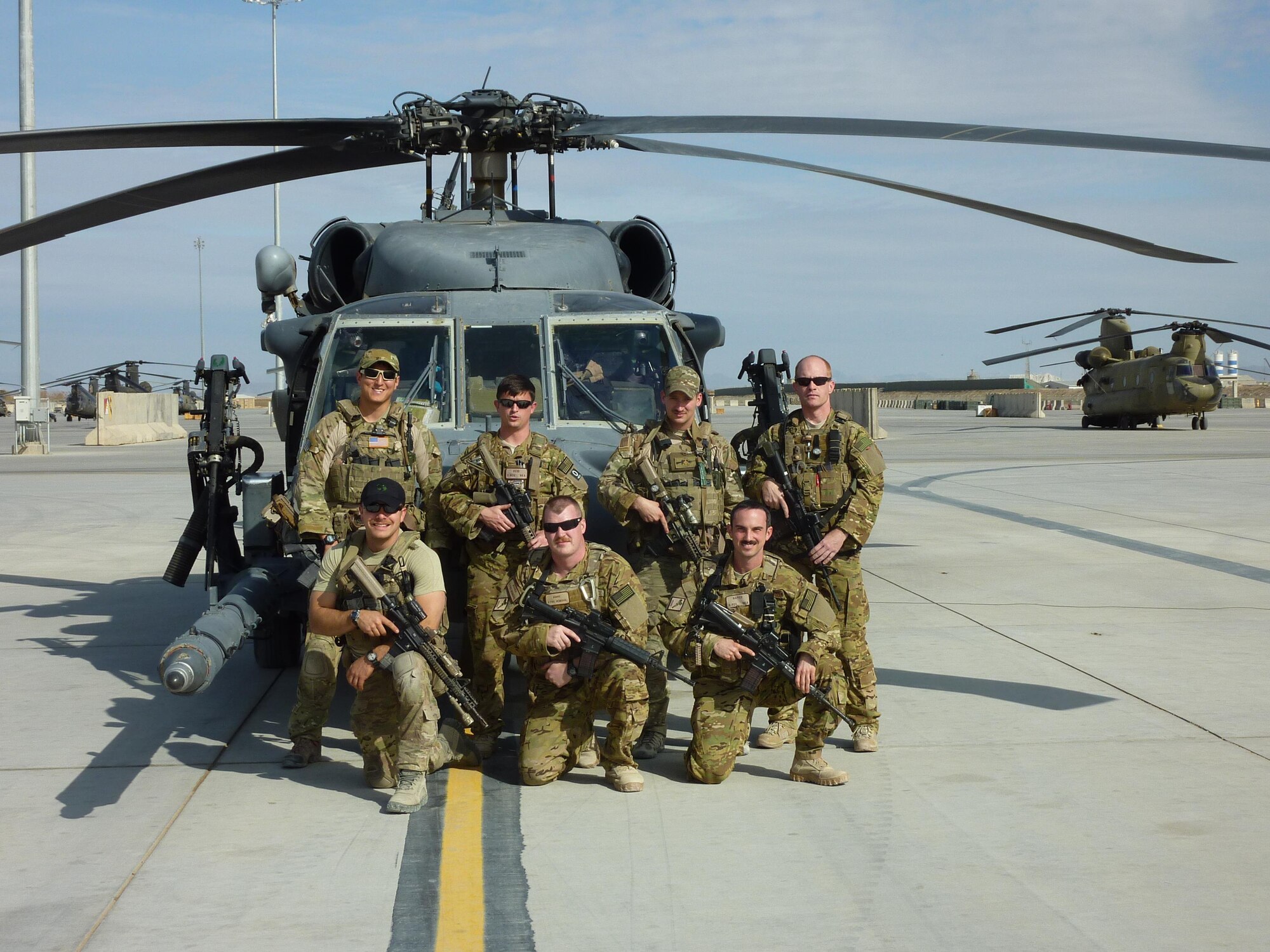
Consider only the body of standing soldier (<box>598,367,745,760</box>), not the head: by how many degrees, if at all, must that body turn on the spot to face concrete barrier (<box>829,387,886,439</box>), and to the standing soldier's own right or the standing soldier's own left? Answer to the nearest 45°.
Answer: approximately 180°

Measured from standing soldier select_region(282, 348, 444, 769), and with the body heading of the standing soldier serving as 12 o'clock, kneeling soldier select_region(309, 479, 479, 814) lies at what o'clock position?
The kneeling soldier is roughly at 12 o'clock from the standing soldier.

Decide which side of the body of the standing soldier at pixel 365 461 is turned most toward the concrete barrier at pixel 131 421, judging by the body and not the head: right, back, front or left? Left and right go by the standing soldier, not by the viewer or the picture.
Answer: back

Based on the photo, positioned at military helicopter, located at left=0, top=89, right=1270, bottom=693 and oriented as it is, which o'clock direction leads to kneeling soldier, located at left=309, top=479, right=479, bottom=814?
The kneeling soldier is roughly at 12 o'clock from the military helicopter.

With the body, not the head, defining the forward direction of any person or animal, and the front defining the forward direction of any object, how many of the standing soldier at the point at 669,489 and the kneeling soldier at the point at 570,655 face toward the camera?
2

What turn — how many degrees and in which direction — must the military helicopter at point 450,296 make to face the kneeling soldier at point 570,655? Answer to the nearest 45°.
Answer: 0° — it already faces them

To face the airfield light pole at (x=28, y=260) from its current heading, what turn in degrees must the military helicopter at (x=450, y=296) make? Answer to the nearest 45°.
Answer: approximately 135° to its right

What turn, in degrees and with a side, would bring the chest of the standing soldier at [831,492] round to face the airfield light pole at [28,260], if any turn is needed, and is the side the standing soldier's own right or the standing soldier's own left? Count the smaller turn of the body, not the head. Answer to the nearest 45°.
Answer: approximately 135° to the standing soldier's own right

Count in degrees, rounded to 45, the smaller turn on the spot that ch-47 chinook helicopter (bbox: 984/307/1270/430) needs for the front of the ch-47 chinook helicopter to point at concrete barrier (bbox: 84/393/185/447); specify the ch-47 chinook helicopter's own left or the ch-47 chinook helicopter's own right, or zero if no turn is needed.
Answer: approximately 135° to the ch-47 chinook helicopter's own right

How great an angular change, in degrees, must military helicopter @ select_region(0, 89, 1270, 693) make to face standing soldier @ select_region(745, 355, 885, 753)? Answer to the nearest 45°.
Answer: approximately 45° to its left

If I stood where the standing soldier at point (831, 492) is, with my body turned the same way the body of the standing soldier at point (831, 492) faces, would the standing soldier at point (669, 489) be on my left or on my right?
on my right
